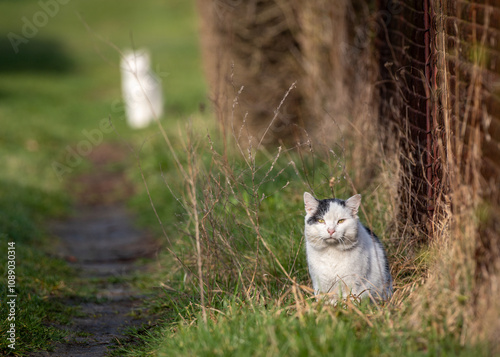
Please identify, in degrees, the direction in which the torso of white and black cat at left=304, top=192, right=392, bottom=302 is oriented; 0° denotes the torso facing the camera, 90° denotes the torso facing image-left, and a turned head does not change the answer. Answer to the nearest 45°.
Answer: approximately 45°
